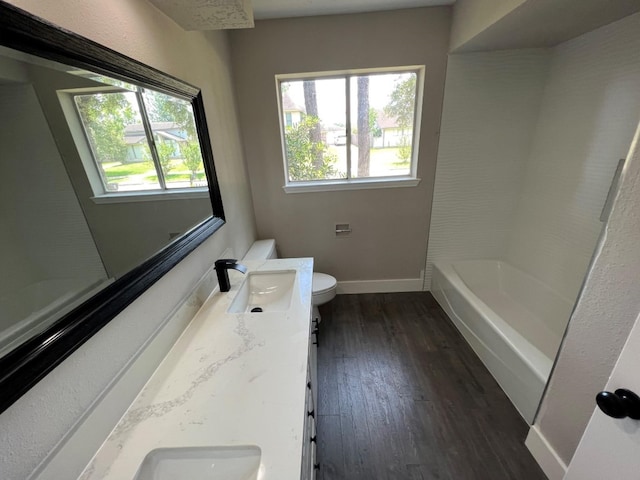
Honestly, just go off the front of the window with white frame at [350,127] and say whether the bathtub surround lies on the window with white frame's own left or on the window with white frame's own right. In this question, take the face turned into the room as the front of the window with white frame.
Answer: on the window with white frame's own left

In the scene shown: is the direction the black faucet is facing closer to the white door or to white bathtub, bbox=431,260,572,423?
the white bathtub

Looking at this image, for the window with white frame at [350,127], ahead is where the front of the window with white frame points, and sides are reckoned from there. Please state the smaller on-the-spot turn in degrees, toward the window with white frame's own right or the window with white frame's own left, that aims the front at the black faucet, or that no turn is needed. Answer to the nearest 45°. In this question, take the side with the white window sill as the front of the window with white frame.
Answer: approximately 45° to the window with white frame's own right

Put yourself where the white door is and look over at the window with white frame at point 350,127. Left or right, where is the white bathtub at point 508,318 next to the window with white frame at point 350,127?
right

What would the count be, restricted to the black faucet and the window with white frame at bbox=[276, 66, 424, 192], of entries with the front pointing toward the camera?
1

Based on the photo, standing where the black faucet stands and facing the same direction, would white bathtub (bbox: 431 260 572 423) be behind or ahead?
ahead

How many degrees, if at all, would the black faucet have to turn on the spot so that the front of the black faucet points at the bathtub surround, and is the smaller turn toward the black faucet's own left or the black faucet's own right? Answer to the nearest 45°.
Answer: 0° — it already faces it

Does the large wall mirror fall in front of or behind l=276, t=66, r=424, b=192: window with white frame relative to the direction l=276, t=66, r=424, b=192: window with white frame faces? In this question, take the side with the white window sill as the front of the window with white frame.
in front

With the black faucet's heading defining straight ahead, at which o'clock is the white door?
The white door is roughly at 2 o'clock from the black faucet.

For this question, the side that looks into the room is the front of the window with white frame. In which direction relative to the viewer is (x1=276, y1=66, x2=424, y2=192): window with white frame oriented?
toward the camera

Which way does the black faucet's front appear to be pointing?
to the viewer's right
